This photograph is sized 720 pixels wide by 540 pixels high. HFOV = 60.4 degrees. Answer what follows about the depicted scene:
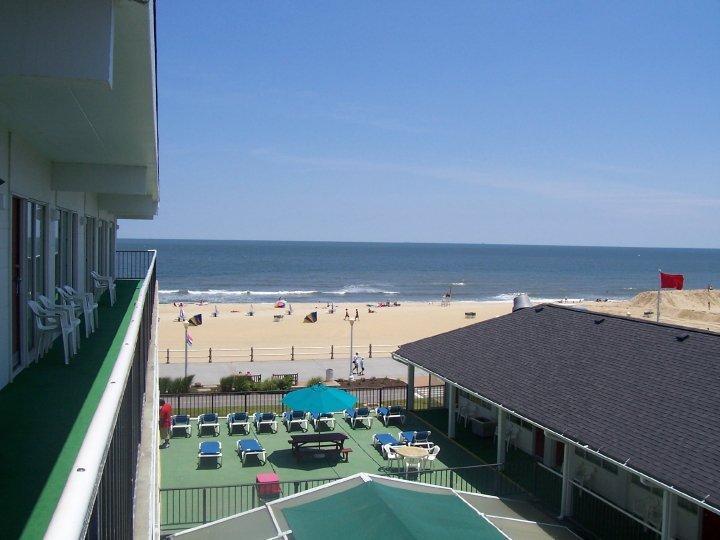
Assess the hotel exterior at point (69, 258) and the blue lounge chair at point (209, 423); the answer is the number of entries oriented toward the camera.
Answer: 1

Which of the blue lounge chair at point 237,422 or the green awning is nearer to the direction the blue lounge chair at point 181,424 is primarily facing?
the green awning

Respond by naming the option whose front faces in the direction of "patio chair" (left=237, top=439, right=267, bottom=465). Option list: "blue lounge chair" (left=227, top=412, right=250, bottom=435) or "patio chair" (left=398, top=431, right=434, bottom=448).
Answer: the blue lounge chair

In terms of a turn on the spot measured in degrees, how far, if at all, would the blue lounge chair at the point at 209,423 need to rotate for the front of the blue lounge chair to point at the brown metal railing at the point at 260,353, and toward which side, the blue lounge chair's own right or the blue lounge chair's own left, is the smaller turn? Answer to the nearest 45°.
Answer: approximately 180°

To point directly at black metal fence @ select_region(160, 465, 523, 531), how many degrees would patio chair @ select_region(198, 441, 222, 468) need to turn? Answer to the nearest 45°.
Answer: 0° — it already faces it

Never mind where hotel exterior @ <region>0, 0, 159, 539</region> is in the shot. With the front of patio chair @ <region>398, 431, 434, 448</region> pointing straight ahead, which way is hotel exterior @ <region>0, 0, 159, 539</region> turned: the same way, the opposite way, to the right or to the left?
to the left

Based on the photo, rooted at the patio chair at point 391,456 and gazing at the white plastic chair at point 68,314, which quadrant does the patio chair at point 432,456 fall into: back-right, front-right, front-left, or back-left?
back-left

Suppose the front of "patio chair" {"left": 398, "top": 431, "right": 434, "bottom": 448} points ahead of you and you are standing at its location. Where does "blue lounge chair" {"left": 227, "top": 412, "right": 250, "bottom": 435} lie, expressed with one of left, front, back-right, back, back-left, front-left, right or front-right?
back-right

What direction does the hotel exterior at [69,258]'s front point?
to the viewer's right

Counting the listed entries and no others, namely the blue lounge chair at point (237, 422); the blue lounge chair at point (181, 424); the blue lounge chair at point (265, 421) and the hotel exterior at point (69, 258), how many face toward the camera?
3

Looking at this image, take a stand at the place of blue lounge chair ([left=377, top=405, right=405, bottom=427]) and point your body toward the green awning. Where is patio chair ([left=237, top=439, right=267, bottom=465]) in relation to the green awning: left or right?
right

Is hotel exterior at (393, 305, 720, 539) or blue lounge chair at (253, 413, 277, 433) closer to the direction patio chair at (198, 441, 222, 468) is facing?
the hotel exterior

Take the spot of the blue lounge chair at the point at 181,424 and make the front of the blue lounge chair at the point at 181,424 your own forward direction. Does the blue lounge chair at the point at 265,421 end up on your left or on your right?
on your left

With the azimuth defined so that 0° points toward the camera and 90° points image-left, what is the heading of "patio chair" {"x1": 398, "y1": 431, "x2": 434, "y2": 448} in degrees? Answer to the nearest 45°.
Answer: approximately 315°
